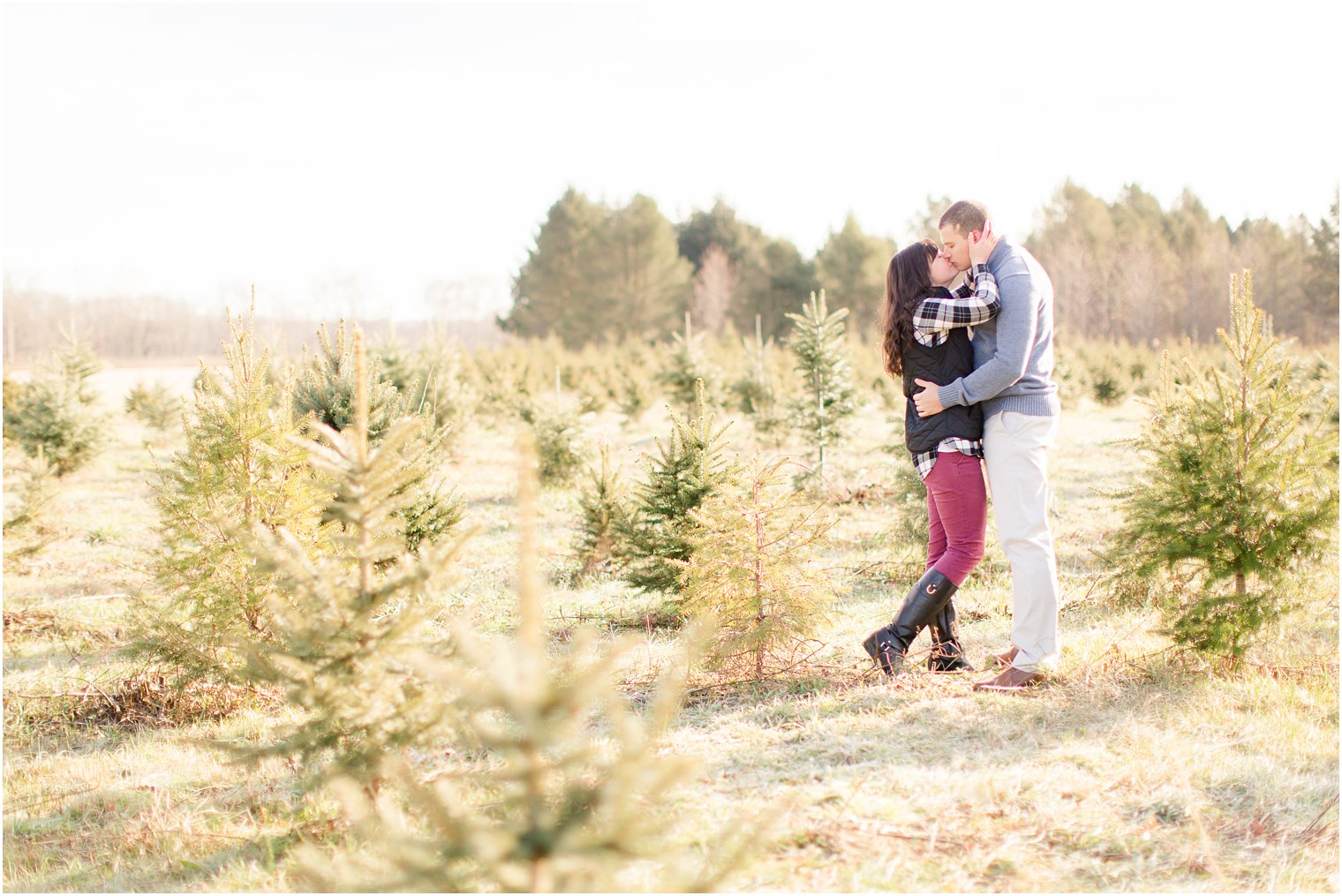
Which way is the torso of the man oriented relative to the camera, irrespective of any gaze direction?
to the viewer's left

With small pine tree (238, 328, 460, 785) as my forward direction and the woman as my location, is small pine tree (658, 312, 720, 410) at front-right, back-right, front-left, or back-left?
back-right

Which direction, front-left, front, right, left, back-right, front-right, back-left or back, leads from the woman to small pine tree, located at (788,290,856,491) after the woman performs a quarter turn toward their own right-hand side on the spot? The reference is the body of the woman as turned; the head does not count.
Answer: back

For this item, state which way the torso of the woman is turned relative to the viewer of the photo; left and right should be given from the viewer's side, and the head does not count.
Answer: facing to the right of the viewer

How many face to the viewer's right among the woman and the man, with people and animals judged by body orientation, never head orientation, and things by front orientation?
1

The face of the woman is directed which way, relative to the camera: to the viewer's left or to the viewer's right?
to the viewer's right

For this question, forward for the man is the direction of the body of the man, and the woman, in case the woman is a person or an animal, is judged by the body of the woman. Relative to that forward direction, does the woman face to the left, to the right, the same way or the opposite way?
the opposite way

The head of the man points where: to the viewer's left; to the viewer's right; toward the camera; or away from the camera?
to the viewer's left
